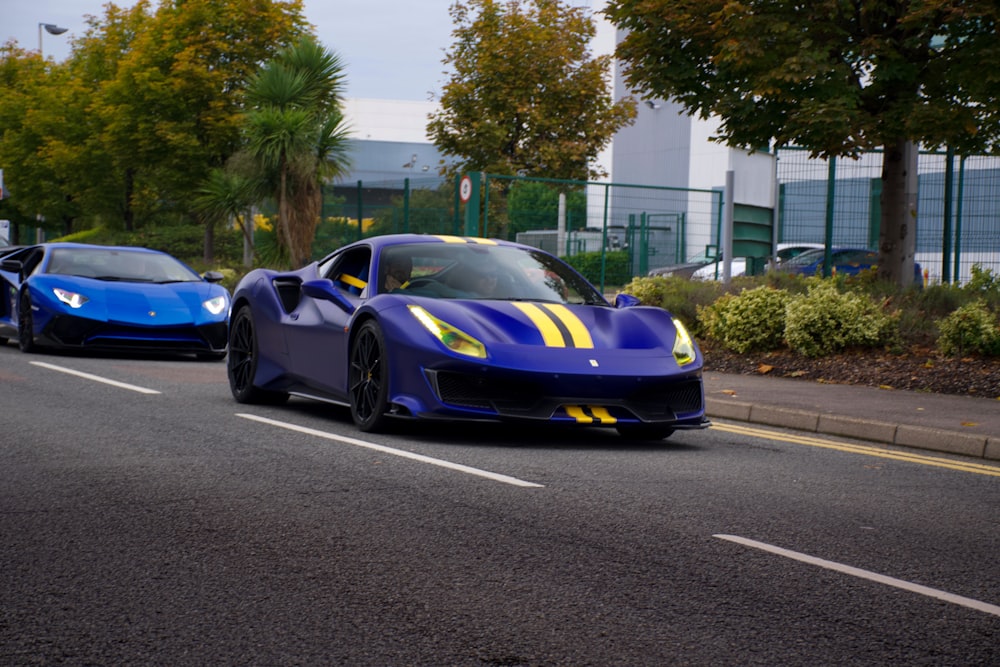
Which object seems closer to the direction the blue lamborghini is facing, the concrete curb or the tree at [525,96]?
the concrete curb

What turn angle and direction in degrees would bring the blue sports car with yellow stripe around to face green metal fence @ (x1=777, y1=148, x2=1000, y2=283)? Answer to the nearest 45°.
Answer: approximately 90° to its left

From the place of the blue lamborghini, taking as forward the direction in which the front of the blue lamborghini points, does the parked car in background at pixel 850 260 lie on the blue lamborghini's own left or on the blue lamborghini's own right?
on the blue lamborghini's own left

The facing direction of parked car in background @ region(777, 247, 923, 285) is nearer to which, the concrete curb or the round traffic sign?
the round traffic sign

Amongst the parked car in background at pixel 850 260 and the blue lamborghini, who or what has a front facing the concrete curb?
the blue lamborghini

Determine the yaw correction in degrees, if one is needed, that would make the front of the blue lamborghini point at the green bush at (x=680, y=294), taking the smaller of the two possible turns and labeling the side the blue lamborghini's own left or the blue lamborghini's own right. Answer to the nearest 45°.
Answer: approximately 45° to the blue lamborghini's own left

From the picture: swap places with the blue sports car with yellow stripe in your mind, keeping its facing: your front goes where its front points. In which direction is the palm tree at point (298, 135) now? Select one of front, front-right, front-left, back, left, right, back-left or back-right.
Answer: back-left

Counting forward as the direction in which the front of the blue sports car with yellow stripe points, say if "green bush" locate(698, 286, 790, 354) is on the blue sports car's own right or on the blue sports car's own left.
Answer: on the blue sports car's own left

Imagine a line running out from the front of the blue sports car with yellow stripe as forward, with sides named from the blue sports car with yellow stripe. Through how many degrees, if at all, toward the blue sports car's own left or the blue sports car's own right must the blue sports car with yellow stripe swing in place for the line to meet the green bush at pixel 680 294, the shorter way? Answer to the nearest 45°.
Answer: approximately 135° to the blue sports car's own left

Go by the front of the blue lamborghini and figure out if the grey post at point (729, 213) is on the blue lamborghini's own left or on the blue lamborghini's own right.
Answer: on the blue lamborghini's own left

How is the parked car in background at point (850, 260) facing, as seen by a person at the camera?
facing to the left of the viewer

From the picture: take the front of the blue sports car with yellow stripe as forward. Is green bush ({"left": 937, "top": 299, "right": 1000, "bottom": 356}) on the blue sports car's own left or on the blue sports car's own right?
on the blue sports car's own left

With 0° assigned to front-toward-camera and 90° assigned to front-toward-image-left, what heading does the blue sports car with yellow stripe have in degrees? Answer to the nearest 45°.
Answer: approximately 315°

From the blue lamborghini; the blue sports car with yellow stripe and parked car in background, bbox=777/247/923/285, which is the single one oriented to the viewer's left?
the parked car in background

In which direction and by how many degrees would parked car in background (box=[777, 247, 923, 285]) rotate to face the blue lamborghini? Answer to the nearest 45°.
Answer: approximately 45° to its left
